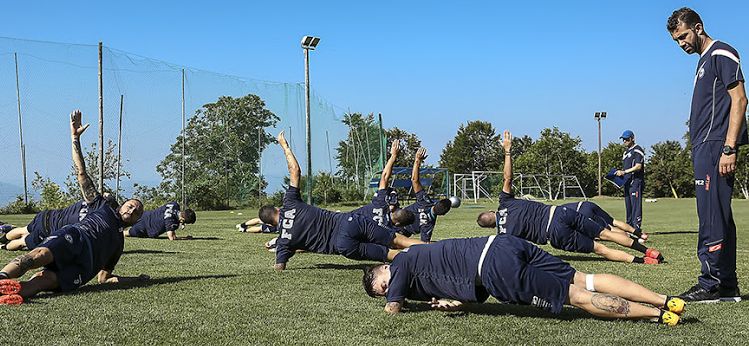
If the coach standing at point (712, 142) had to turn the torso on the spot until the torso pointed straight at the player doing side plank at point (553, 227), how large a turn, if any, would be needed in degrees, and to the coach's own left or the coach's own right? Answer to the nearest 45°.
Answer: approximately 45° to the coach's own right

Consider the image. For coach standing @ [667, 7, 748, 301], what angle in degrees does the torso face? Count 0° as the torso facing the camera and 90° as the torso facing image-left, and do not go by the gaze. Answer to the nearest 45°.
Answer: approximately 90°

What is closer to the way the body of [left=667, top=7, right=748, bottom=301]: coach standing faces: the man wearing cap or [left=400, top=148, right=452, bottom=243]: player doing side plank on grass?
the player doing side plank on grass

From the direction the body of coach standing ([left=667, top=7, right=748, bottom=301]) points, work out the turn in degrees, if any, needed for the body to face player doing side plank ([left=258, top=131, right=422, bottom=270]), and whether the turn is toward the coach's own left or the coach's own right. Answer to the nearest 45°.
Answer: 0° — they already face them
